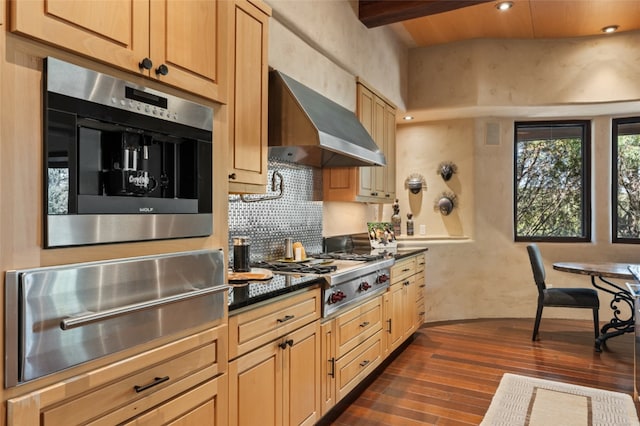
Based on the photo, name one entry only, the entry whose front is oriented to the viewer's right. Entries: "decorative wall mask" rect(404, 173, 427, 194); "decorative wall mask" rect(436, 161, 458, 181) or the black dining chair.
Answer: the black dining chair

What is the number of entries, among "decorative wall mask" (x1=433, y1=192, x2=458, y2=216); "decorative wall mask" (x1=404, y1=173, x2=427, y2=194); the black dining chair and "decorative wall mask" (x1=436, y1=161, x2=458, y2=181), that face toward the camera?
3

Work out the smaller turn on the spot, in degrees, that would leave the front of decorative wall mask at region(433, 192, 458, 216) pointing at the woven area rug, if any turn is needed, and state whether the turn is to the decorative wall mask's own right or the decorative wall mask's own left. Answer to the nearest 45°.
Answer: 0° — it already faces it

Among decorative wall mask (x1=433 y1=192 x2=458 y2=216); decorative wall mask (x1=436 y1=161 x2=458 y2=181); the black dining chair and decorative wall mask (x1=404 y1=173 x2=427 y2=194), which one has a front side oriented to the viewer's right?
the black dining chair

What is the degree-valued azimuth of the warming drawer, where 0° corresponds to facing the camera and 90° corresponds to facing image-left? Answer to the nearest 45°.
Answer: approximately 315°

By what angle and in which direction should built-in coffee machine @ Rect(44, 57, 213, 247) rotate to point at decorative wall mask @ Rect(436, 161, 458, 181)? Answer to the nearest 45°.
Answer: approximately 90° to its left

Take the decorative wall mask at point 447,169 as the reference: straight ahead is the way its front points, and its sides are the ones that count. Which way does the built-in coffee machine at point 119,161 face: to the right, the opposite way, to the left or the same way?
to the left

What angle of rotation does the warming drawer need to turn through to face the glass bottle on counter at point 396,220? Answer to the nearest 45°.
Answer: approximately 90° to its left

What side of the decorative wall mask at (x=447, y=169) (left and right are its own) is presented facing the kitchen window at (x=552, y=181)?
left

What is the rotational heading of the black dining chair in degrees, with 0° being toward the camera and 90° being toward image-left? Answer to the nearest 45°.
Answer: approximately 270°

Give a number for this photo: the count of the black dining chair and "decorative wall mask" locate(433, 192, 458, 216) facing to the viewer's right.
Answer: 1

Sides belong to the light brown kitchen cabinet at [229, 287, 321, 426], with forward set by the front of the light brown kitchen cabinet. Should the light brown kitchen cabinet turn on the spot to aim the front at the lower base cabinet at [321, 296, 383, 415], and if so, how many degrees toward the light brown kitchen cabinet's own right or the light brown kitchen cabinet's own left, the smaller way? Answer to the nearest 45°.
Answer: approximately 90° to the light brown kitchen cabinet's own left
